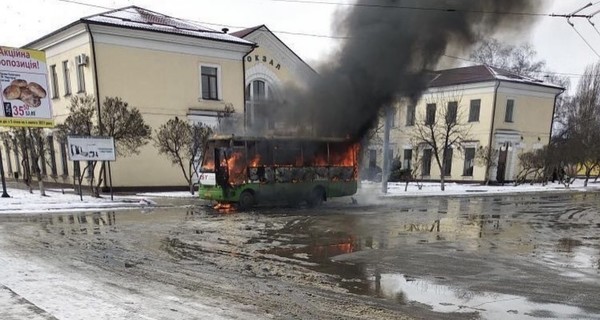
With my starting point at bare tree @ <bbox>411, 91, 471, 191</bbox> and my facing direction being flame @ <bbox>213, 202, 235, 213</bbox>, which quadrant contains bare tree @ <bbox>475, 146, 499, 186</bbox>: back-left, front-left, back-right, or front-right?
back-left

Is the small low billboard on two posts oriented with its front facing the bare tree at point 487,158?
no

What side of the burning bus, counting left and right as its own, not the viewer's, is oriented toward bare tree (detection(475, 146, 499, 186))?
back

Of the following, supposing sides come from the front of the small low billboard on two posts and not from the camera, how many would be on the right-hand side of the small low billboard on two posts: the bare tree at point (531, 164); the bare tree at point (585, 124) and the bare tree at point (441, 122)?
0

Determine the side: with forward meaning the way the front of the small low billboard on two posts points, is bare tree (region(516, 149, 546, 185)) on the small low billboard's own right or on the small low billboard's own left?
on the small low billboard's own left

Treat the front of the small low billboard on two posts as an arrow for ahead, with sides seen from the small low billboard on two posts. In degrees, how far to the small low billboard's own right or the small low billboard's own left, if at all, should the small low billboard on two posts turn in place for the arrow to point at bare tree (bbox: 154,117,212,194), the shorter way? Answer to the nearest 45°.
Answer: approximately 90° to the small low billboard's own left

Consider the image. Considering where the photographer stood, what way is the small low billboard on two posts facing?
facing the viewer

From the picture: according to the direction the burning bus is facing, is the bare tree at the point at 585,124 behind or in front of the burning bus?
behind

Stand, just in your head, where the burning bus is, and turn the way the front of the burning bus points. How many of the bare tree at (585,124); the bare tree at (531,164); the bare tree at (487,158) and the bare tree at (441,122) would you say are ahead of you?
0

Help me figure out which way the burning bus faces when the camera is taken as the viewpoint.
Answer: facing the viewer and to the left of the viewer
